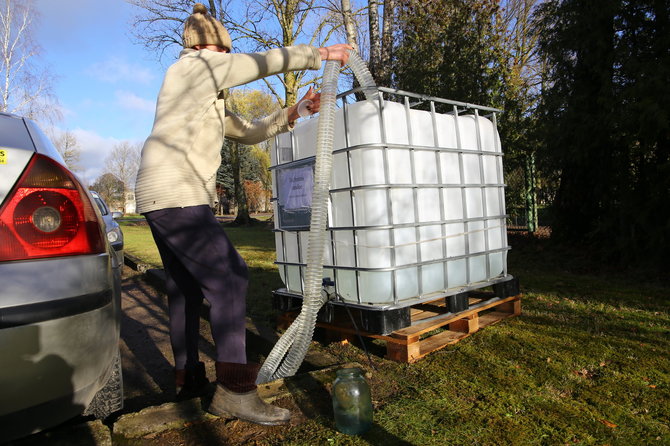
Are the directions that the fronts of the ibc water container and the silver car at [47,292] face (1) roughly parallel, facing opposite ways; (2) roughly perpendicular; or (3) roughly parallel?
roughly perpendicular

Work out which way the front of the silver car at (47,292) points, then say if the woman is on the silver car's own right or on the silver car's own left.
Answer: on the silver car's own right

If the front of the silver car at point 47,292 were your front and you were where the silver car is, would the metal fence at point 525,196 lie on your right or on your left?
on your right

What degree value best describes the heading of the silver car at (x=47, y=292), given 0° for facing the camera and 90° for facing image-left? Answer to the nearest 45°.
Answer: approximately 180°

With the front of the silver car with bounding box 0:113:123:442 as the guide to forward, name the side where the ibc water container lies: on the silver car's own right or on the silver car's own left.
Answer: on the silver car's own right

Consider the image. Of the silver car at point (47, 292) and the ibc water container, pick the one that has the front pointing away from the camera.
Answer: the silver car

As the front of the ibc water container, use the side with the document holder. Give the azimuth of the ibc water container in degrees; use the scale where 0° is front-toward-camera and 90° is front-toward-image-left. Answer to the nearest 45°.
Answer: approximately 45°

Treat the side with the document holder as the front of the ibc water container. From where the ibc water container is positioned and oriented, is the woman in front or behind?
in front

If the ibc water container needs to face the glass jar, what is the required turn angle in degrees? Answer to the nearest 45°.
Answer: approximately 45° to its left

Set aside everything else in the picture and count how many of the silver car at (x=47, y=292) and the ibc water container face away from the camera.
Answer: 1

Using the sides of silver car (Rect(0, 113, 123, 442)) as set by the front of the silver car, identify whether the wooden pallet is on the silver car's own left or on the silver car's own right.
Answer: on the silver car's own right
